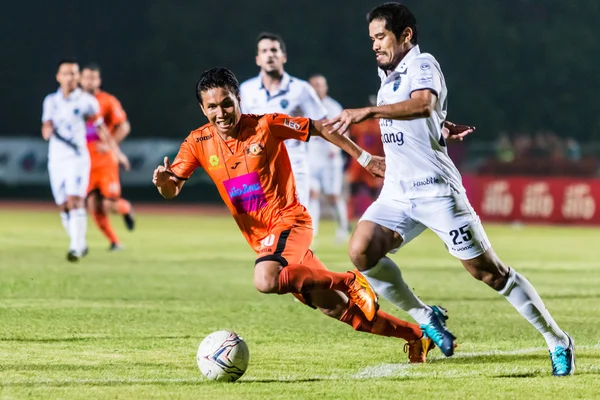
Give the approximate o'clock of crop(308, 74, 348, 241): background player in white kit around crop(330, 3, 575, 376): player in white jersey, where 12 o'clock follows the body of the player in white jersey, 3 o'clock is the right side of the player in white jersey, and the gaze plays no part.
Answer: The background player in white kit is roughly at 4 o'clock from the player in white jersey.

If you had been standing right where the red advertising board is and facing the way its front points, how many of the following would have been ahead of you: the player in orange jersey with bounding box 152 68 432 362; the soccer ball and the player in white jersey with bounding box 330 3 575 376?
3

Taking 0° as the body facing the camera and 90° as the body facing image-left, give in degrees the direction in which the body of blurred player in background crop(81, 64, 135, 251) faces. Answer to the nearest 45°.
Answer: approximately 45°

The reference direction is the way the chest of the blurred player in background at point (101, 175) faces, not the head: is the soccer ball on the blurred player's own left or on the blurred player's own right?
on the blurred player's own left

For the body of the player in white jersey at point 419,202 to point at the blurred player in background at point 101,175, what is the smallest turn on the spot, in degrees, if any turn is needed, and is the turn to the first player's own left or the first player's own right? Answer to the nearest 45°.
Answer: approximately 90° to the first player's own right

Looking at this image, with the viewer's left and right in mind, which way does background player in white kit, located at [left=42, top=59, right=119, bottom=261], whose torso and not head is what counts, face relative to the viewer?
facing the viewer

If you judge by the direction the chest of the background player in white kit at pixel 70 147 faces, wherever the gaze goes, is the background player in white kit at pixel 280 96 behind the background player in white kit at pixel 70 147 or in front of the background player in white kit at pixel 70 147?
in front

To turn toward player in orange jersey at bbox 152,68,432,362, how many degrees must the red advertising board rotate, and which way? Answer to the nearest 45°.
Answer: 0° — it already faces them

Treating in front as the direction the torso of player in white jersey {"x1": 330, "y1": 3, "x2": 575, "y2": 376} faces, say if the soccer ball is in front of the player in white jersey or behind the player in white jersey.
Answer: in front

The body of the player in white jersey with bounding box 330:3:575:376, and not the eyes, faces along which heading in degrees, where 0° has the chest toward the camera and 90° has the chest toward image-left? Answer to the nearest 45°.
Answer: approximately 45°

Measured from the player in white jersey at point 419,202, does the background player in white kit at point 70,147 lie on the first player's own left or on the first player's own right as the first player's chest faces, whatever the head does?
on the first player's own right

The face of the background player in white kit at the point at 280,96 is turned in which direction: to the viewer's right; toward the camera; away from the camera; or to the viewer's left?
toward the camera

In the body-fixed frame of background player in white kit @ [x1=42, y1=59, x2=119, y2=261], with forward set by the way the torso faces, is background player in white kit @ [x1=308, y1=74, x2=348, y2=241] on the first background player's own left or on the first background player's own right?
on the first background player's own left

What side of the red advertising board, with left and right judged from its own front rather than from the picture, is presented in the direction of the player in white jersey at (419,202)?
front

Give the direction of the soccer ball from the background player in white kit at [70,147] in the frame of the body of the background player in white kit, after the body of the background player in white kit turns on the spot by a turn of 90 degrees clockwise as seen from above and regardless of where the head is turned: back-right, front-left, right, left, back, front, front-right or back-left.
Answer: left

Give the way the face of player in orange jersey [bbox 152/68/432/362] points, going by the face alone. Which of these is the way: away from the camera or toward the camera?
toward the camera

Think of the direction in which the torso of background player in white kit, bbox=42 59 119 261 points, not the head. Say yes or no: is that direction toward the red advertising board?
no

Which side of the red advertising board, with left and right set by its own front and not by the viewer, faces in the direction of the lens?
front

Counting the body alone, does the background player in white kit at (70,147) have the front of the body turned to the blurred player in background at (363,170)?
no
